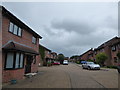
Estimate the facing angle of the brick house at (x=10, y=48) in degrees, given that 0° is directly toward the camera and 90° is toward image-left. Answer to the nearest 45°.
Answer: approximately 315°
